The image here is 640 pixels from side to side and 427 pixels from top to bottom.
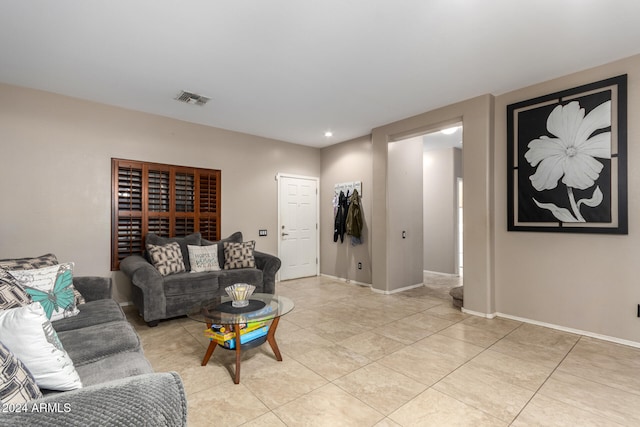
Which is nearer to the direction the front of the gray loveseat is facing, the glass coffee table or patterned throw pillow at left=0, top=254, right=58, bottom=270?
the glass coffee table

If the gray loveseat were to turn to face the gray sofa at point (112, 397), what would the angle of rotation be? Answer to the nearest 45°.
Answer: approximately 45° to its right

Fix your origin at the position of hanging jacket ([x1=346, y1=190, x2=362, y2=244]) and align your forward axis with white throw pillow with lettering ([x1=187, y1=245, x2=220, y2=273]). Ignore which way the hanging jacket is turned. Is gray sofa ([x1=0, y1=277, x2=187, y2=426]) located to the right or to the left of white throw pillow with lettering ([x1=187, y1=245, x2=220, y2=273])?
left

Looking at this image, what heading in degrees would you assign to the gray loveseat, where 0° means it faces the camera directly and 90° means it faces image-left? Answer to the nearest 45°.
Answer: approximately 315°

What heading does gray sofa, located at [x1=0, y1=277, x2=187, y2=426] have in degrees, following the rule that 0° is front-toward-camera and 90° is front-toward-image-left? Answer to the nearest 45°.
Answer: approximately 270°

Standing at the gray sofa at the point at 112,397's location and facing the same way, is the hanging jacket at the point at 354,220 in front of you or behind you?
in front

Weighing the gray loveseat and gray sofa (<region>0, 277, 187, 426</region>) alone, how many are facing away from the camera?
0

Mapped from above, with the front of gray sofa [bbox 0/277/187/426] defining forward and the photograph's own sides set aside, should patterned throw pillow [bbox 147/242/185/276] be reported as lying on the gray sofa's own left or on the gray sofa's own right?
on the gray sofa's own left

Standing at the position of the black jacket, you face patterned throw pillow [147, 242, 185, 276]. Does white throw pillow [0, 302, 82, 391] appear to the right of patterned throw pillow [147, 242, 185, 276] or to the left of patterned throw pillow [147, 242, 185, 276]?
left

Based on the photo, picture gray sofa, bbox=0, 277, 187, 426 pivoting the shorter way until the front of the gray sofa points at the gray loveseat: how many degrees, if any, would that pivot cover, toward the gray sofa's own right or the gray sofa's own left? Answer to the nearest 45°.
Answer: approximately 90° to the gray sofa's own left

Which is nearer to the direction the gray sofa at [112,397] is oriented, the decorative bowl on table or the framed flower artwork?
the framed flower artwork

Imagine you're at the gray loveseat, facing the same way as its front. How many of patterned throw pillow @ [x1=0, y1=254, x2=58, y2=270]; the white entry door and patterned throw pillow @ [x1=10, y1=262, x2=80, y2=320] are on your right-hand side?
2

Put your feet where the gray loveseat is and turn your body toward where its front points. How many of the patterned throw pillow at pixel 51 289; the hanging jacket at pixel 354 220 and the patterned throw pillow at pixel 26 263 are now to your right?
2
